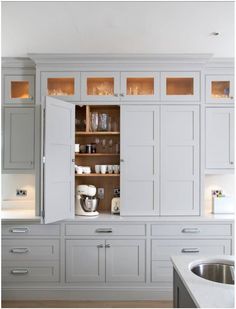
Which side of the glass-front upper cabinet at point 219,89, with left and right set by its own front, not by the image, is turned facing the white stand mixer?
right

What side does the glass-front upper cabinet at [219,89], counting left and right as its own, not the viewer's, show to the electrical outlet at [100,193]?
right

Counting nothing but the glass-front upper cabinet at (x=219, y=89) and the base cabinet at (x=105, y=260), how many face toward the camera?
2

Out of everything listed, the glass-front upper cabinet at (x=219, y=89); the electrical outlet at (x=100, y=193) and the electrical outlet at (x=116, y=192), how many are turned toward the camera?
3

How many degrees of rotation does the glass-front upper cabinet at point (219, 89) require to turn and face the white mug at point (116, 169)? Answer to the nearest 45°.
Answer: approximately 90° to its right
